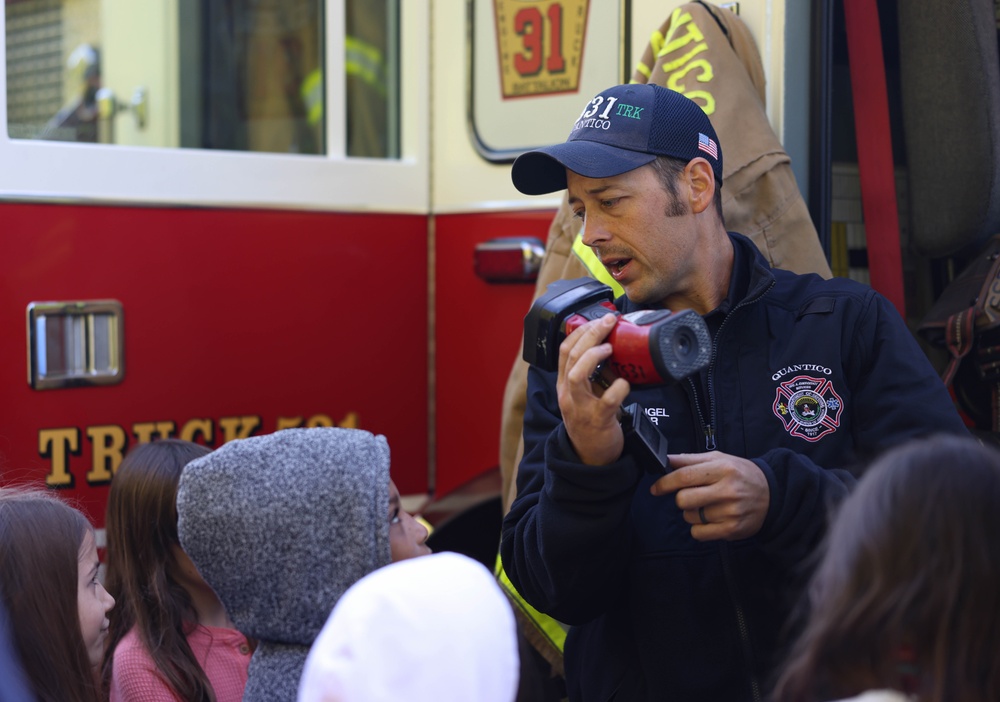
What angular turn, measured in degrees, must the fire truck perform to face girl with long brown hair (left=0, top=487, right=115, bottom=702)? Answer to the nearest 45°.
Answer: approximately 90° to its right

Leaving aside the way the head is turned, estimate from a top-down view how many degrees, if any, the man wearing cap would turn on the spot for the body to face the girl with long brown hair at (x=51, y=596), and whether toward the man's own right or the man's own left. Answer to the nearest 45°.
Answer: approximately 45° to the man's own right

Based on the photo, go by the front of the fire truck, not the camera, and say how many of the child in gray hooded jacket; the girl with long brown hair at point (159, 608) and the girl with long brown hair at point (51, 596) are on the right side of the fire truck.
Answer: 3

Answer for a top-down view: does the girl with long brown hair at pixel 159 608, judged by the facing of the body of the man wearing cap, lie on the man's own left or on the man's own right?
on the man's own right

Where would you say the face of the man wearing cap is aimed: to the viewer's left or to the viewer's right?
to the viewer's left

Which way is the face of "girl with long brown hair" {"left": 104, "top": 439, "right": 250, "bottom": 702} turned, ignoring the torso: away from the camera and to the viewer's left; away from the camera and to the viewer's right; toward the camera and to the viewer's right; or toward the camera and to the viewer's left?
away from the camera and to the viewer's right

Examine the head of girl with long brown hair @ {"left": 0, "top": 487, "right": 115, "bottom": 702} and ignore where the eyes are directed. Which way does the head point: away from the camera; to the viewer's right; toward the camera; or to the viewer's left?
to the viewer's right
